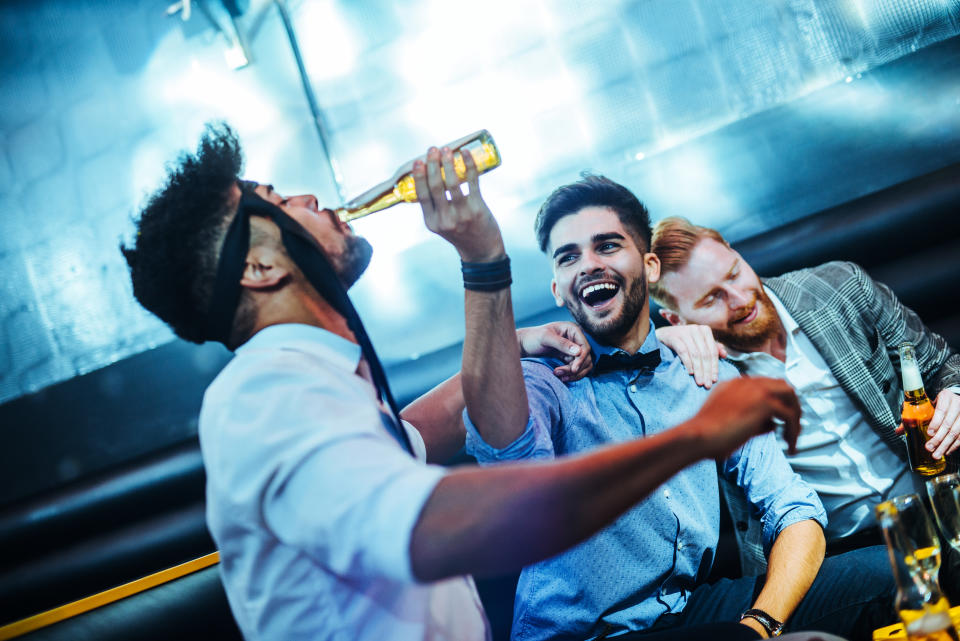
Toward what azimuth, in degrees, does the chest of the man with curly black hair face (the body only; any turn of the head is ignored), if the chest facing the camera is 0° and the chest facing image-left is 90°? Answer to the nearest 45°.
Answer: approximately 270°
